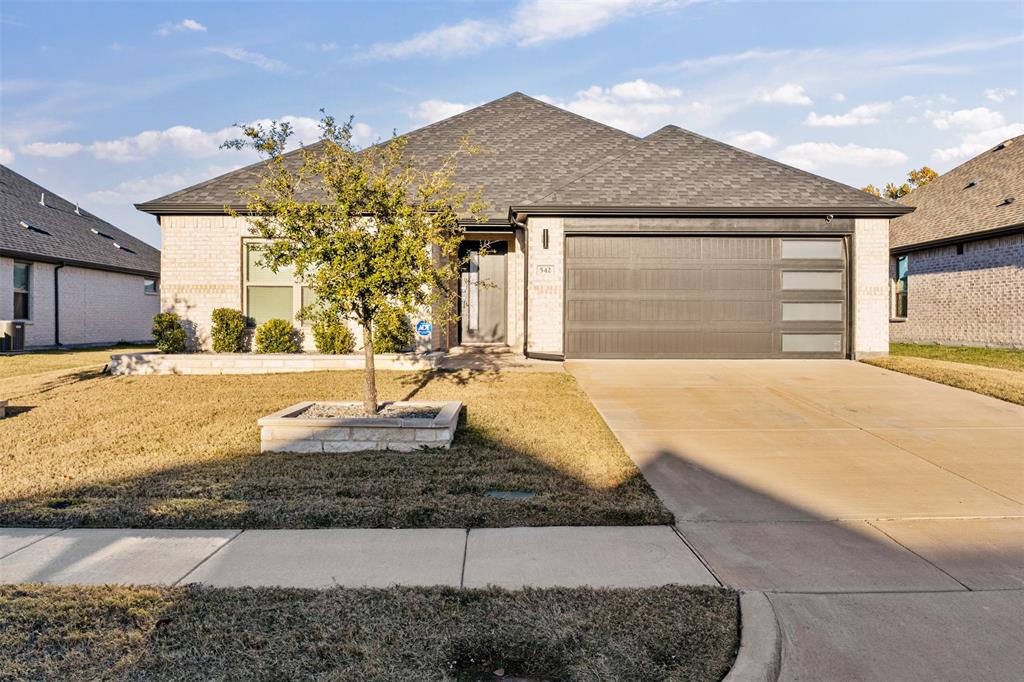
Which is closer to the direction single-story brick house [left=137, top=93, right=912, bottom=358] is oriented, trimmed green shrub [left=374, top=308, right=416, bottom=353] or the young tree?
the young tree

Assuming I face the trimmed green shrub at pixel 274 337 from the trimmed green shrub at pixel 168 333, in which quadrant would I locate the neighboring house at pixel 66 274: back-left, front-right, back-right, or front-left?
back-left

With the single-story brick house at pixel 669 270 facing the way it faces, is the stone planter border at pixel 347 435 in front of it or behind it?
in front

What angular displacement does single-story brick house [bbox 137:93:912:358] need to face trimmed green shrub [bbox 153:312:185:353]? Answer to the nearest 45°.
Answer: approximately 90° to its right

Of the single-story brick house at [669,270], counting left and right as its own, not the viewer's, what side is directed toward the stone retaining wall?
front

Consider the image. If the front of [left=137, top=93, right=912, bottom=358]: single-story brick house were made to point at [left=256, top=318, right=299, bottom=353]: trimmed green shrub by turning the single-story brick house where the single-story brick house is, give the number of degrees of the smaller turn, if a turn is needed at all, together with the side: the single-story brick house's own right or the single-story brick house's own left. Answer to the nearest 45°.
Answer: approximately 90° to the single-story brick house's own right

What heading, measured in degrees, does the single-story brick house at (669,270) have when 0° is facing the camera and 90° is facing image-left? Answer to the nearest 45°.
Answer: approximately 0°

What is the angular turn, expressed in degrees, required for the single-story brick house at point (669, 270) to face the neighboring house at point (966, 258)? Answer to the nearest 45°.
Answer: approximately 135° to its left

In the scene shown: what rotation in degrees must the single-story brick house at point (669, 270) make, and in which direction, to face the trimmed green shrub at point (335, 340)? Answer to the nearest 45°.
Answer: approximately 90° to its right

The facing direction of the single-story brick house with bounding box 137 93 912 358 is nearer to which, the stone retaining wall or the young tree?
the young tree

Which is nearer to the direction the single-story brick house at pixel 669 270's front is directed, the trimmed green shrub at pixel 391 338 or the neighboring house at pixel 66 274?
the trimmed green shrub

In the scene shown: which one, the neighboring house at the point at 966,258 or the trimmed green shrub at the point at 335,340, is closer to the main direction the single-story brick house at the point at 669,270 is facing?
the trimmed green shrub

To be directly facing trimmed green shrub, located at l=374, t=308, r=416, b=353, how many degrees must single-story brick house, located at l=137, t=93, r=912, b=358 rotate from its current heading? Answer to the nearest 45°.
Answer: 0° — it already faces it

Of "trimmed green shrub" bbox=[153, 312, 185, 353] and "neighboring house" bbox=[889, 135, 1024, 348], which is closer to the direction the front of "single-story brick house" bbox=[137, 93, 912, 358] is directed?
the trimmed green shrub
